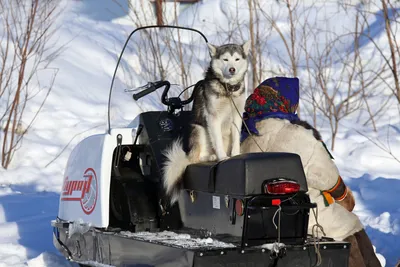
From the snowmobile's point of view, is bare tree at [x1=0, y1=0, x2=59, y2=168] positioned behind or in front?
in front

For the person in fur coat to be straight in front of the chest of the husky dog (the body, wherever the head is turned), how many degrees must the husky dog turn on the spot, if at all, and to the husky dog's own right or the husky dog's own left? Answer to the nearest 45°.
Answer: approximately 45° to the husky dog's own left

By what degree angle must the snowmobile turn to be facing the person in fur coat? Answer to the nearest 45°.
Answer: approximately 135° to its right

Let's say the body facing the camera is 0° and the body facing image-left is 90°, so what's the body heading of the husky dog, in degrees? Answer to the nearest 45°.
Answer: approximately 315°

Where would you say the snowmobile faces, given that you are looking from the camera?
facing away from the viewer and to the left of the viewer
